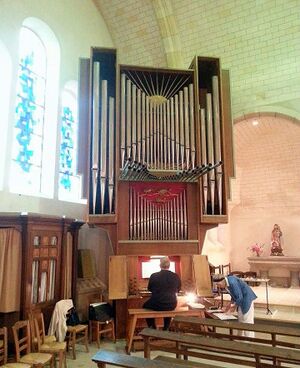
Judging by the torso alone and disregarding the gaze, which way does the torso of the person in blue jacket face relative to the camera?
to the viewer's left

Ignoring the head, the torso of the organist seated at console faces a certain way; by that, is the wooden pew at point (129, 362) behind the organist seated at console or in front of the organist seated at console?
behind

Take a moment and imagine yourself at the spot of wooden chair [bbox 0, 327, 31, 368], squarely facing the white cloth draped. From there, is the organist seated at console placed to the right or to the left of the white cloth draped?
right

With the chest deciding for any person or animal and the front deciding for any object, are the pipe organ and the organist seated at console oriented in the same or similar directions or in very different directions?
very different directions

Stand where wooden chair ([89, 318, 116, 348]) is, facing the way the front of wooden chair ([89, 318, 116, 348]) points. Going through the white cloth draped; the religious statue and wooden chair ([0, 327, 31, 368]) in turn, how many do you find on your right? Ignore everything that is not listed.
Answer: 2

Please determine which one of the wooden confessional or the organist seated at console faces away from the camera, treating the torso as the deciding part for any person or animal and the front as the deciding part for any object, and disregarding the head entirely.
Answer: the organist seated at console

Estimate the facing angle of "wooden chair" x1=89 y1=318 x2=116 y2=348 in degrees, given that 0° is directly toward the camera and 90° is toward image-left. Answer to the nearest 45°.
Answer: approximately 315°

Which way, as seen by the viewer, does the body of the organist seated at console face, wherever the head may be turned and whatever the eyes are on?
away from the camera

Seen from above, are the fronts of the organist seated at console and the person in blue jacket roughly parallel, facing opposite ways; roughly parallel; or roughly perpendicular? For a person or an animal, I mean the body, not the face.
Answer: roughly perpendicular

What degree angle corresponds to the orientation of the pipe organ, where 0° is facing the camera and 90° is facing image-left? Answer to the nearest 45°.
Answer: approximately 0°
